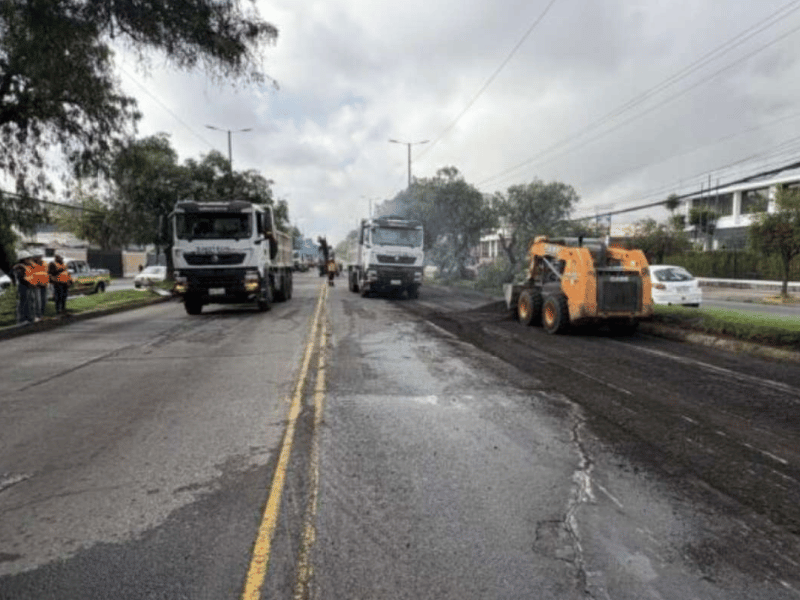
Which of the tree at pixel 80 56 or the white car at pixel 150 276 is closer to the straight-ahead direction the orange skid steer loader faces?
the white car

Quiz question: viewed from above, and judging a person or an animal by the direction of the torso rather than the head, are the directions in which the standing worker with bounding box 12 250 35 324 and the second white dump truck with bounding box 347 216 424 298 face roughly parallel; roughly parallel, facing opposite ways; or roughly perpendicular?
roughly perpendicular

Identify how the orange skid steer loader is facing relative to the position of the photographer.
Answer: facing away from the viewer and to the left of the viewer

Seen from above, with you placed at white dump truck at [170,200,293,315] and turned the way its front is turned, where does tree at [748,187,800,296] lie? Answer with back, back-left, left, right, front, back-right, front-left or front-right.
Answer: left

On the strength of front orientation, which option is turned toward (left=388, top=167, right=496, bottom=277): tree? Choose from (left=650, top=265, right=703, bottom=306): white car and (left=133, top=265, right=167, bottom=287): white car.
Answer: (left=650, top=265, right=703, bottom=306): white car

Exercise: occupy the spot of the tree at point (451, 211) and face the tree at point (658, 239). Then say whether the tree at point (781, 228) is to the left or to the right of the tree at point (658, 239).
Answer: right

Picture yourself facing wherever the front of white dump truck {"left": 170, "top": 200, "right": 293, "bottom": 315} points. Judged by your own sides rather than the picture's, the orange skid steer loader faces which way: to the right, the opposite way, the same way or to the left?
the opposite way

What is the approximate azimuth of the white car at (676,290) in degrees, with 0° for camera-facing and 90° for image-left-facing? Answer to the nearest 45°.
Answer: approximately 135°

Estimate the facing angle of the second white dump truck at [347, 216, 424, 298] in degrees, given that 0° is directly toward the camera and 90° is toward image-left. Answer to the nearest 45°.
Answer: approximately 0°

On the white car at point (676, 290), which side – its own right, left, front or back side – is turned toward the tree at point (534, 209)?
front

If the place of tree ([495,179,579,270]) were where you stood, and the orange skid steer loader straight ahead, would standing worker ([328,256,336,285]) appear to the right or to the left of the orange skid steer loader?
right

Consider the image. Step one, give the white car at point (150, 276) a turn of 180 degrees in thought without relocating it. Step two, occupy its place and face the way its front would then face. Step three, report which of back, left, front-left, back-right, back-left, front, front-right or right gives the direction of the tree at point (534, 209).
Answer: front-right

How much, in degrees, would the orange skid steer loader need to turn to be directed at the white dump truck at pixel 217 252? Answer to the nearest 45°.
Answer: approximately 45° to its left
